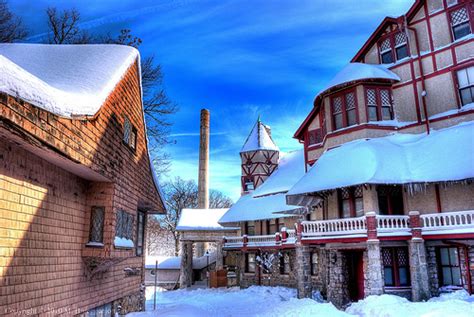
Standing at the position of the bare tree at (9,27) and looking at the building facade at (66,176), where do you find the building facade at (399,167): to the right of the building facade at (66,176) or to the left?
left

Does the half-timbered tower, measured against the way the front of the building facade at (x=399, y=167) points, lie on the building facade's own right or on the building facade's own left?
on the building facade's own right

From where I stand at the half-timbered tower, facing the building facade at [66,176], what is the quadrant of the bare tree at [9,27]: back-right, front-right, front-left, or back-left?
front-right

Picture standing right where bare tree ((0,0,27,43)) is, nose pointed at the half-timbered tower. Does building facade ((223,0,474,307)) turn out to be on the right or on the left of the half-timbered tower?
right

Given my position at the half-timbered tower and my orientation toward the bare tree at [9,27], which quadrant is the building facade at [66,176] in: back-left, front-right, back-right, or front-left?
front-left

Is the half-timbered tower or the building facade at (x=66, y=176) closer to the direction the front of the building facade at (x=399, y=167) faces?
the building facade

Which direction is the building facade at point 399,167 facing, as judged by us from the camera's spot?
facing the viewer and to the left of the viewer

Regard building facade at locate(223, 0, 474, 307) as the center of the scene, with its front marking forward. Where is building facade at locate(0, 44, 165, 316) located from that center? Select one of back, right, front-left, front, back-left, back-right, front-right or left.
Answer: front

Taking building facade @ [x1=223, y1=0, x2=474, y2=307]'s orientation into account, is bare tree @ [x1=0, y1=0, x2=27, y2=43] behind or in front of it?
in front

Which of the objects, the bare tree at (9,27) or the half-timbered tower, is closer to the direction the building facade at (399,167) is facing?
the bare tree
